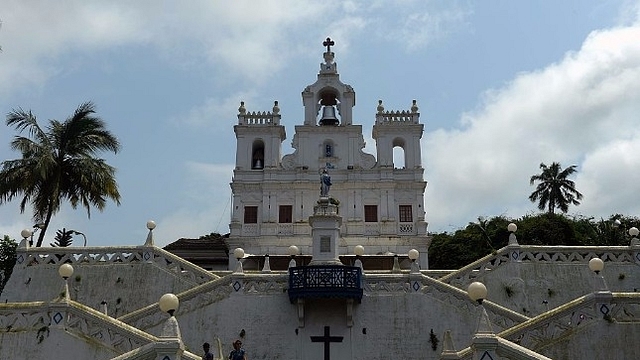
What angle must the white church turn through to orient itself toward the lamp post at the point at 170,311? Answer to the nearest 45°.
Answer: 0° — it already faces it

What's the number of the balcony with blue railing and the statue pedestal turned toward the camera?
2

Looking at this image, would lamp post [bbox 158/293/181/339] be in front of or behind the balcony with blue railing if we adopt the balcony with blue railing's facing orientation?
in front

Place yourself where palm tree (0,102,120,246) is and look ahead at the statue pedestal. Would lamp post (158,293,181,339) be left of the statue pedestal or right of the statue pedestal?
right

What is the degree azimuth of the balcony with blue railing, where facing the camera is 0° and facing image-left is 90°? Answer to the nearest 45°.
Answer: approximately 0°

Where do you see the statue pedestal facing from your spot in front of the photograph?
facing the viewer

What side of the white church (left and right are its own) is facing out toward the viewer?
front
